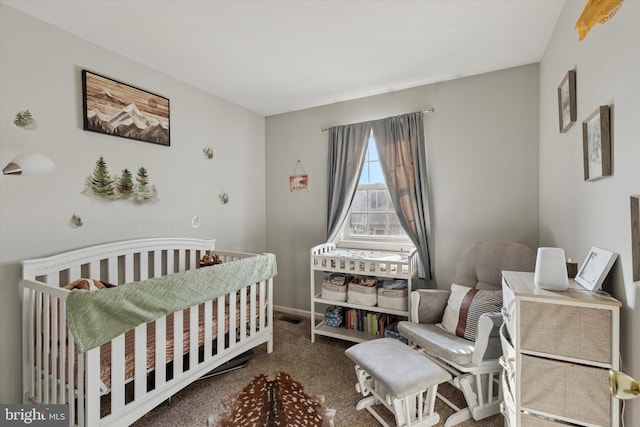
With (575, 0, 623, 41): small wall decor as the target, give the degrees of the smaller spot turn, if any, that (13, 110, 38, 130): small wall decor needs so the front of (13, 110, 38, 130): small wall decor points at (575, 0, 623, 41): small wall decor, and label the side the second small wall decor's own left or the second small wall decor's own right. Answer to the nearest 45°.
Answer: approximately 45° to the second small wall decor's own left

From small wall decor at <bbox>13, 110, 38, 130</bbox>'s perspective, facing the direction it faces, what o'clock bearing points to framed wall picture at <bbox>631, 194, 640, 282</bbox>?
The framed wall picture is roughly at 11 o'clock from the small wall decor.

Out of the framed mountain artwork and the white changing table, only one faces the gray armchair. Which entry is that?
the framed mountain artwork

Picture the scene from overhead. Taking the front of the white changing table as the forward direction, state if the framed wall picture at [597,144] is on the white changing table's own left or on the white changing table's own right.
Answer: on the white changing table's own left

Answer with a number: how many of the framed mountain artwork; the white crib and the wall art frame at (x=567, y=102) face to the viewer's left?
1

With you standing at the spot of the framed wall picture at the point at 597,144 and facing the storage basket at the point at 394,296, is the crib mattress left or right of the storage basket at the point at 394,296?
left

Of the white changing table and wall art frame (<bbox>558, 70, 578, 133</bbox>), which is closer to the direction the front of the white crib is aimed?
the wall art frame

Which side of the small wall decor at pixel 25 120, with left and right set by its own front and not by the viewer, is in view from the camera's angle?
front

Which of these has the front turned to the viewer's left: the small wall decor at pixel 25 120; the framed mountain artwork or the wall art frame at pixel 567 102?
the wall art frame

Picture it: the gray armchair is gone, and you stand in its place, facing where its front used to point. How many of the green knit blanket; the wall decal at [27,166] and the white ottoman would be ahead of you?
3

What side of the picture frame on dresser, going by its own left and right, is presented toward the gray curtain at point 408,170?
right

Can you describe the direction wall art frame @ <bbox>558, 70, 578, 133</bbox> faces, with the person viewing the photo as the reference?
facing to the left of the viewer

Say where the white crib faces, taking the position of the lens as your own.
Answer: facing the viewer and to the right of the viewer

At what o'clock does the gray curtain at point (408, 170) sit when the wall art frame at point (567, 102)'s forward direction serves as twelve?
The gray curtain is roughly at 1 o'clock from the wall art frame.

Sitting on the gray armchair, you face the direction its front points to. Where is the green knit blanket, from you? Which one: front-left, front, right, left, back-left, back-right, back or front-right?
front
